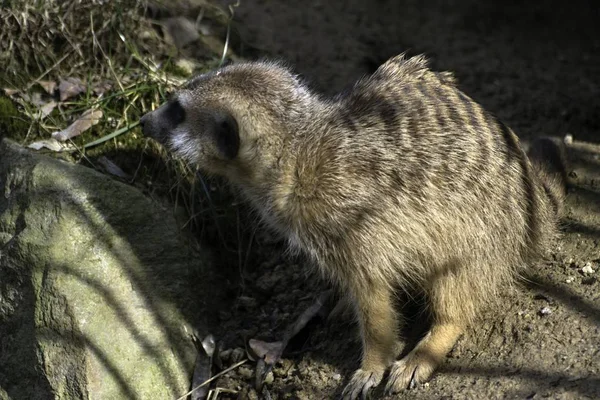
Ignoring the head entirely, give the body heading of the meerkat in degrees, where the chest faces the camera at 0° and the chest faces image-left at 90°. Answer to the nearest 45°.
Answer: approximately 90°

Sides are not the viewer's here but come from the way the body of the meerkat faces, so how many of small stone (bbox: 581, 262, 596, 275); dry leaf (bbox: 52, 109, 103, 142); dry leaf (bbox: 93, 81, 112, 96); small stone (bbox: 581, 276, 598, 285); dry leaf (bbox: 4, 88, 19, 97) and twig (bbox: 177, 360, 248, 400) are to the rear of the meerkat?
2

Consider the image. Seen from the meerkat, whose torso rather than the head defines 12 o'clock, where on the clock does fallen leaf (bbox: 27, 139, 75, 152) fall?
The fallen leaf is roughly at 1 o'clock from the meerkat.

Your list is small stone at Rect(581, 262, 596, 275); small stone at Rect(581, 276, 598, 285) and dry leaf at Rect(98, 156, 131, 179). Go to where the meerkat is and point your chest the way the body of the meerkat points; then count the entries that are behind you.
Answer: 2

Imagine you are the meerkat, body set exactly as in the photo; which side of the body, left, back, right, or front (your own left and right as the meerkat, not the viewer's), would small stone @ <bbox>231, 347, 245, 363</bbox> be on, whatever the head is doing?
front

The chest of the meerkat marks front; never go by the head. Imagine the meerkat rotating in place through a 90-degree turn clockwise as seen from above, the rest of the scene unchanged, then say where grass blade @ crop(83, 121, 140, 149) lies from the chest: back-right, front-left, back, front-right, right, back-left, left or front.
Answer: front-left

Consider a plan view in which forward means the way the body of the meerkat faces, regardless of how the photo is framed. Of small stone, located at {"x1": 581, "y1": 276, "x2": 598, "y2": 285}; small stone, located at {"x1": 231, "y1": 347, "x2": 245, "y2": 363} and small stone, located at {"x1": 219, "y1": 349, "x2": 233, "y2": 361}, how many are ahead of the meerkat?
2

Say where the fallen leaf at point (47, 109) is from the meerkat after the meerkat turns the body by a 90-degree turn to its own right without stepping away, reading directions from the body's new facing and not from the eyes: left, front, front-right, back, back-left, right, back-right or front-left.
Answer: front-left

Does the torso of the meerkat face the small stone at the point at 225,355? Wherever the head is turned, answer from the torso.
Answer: yes

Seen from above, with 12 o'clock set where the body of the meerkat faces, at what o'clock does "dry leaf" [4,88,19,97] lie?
The dry leaf is roughly at 1 o'clock from the meerkat.

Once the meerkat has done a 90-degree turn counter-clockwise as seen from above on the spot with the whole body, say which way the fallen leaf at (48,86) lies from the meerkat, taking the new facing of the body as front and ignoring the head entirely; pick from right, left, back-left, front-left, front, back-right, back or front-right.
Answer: back-right

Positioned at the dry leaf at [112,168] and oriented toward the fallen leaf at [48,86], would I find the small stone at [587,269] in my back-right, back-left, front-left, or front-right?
back-right

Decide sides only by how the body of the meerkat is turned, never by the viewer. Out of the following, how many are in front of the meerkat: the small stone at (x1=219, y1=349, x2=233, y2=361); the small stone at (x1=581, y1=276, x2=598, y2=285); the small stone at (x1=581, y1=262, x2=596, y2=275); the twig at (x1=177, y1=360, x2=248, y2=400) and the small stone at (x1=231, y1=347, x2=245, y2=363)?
3

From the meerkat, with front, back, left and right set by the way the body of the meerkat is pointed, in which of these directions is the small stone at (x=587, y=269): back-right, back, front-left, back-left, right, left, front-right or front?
back
